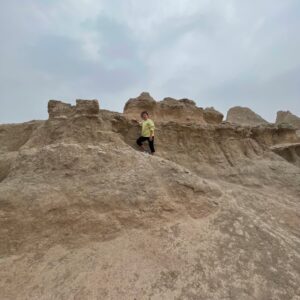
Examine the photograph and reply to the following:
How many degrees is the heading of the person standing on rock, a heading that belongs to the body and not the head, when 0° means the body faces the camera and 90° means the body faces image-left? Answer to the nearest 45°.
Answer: approximately 45°

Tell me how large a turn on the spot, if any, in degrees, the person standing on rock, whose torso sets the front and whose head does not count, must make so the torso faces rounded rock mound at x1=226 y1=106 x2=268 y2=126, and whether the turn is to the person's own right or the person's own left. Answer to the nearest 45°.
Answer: approximately 180°

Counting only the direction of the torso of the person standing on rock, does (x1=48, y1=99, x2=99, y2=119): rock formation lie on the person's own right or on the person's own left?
on the person's own right

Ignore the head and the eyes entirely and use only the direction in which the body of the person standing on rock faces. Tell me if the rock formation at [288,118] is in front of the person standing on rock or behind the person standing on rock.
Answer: behind

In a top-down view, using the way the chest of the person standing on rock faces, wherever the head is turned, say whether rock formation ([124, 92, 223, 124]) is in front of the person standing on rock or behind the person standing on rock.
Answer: behind
